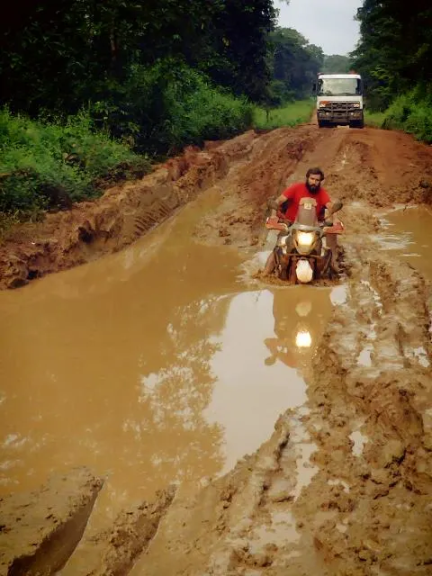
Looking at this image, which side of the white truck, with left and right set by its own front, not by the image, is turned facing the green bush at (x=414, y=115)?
left

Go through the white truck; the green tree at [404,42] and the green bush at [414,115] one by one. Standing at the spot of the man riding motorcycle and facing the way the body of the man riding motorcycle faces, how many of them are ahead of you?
0

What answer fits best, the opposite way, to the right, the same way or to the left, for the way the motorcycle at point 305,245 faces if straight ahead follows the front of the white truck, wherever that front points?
the same way

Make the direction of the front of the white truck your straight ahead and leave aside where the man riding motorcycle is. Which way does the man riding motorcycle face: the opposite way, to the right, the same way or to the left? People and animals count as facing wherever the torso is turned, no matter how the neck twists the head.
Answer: the same way

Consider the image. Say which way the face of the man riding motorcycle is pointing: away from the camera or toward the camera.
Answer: toward the camera

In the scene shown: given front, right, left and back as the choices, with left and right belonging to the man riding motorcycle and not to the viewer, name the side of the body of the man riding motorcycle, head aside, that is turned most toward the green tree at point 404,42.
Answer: back

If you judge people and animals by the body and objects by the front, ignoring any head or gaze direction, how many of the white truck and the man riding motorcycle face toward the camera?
2

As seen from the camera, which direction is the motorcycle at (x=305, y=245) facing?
toward the camera

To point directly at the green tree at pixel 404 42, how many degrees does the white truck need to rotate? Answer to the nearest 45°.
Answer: approximately 45° to its left

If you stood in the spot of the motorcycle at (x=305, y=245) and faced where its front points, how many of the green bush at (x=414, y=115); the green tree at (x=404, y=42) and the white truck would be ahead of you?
0

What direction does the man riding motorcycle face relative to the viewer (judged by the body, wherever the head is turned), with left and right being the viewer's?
facing the viewer

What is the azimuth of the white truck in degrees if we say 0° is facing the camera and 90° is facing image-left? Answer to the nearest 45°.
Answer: approximately 0°

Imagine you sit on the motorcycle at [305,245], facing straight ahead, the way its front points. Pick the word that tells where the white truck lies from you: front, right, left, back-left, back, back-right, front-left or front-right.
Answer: back

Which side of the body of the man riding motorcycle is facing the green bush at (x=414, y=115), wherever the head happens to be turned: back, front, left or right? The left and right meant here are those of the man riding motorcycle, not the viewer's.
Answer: back

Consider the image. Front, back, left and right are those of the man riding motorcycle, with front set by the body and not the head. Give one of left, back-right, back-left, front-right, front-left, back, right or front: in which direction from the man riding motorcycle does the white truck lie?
back
